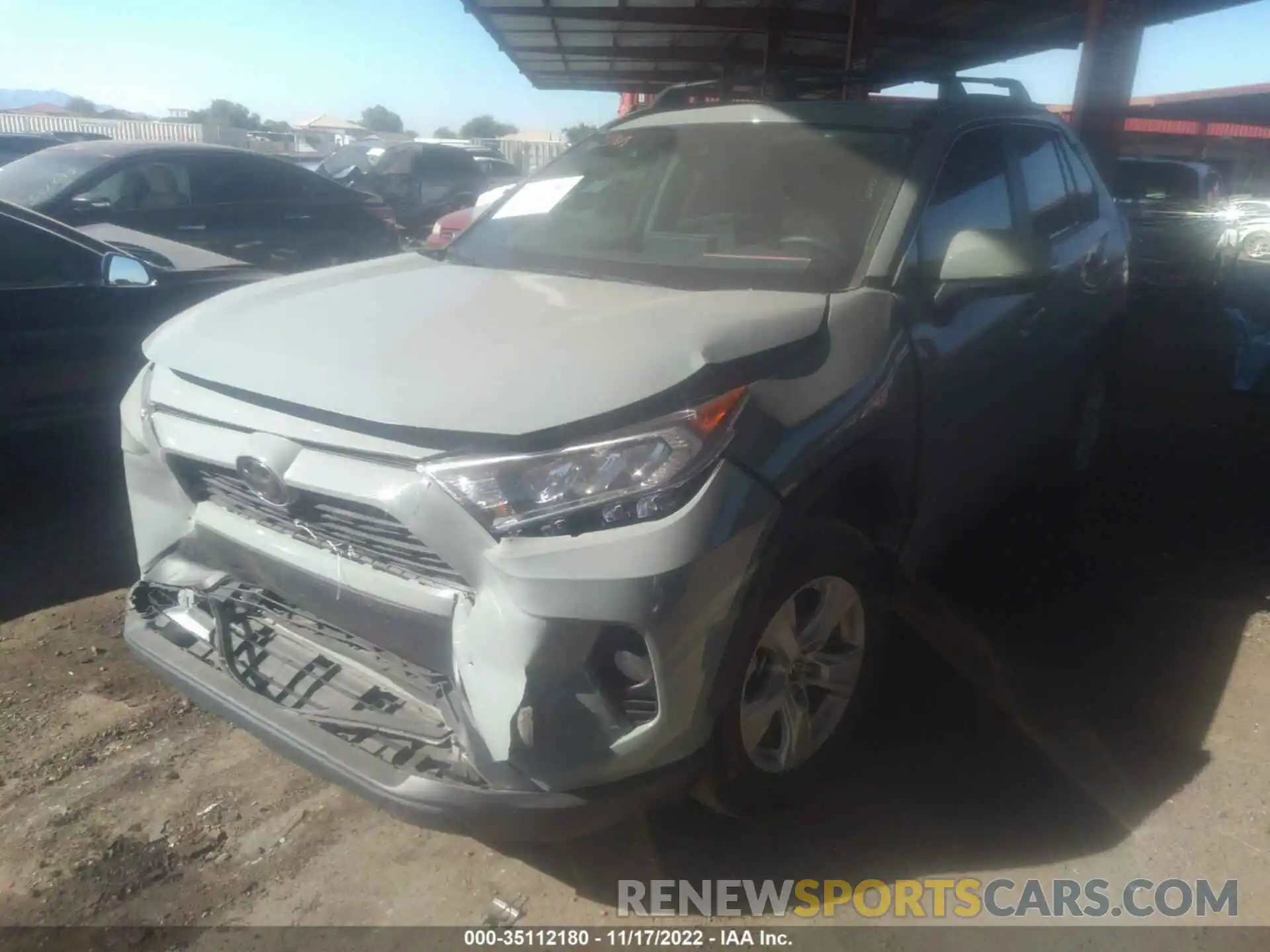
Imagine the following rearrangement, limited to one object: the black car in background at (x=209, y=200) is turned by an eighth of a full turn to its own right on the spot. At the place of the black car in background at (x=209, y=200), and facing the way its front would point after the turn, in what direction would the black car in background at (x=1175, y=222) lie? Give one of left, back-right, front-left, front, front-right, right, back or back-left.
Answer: back

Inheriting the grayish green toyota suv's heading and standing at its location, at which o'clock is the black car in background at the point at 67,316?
The black car in background is roughly at 3 o'clock from the grayish green toyota suv.

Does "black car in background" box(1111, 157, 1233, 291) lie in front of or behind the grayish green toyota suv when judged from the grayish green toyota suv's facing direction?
behind

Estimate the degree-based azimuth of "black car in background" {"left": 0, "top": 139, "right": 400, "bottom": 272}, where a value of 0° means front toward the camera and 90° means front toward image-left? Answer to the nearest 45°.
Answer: approximately 45°

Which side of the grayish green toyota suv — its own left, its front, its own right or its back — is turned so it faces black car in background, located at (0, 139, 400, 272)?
right

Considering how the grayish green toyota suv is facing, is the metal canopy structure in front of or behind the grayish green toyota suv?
behind

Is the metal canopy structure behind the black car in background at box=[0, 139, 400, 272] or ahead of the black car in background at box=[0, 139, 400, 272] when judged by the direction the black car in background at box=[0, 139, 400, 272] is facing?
behind

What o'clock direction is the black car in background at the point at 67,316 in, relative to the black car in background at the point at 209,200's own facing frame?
the black car in background at the point at 67,316 is roughly at 11 o'clock from the black car in background at the point at 209,200.

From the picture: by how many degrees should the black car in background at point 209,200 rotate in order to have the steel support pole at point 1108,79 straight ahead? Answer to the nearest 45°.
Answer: approximately 135° to its left

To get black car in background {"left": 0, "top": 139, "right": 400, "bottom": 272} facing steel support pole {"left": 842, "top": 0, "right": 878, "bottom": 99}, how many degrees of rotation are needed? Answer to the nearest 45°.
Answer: approximately 135° to its left

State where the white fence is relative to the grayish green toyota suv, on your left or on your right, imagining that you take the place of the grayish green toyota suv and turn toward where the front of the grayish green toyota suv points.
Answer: on your right
